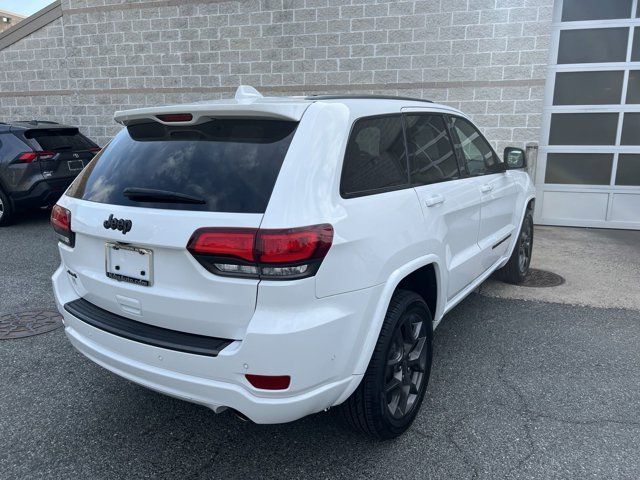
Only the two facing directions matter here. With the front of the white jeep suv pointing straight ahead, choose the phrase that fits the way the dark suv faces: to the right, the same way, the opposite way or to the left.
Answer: to the left

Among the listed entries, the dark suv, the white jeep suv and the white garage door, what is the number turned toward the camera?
1

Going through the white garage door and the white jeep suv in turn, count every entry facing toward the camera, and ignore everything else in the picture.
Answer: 1

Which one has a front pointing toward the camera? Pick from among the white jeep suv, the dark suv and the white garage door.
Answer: the white garage door

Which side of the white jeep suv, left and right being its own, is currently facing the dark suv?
left

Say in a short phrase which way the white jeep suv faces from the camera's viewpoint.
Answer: facing away from the viewer and to the right of the viewer

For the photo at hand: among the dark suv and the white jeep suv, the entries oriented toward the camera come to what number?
0

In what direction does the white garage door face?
toward the camera

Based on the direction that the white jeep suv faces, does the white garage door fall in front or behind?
in front

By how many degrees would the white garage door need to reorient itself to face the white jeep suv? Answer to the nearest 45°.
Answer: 0° — it already faces it

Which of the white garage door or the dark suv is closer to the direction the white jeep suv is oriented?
the white garage door

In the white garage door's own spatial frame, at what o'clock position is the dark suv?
The dark suv is roughly at 2 o'clock from the white garage door.

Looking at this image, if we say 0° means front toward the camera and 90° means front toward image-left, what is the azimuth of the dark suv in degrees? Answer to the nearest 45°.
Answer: approximately 135°
